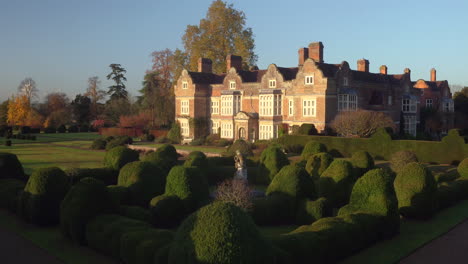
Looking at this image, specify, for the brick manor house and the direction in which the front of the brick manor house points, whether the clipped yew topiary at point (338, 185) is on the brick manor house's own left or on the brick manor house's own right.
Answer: on the brick manor house's own left

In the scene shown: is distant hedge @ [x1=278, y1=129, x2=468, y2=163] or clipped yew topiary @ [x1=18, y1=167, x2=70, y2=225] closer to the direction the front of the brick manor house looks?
the clipped yew topiary

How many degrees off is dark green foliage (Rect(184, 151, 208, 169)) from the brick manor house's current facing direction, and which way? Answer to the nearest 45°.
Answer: approximately 45° to its left

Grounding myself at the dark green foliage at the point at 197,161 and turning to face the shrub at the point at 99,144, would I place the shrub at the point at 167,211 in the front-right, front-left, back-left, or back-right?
back-left

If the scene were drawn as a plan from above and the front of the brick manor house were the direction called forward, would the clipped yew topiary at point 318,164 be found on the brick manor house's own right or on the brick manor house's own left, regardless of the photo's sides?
on the brick manor house's own left

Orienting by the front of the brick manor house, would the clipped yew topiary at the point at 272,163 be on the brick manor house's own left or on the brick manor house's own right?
on the brick manor house's own left

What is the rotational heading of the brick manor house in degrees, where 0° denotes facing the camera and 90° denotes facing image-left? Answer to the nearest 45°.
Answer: approximately 45°

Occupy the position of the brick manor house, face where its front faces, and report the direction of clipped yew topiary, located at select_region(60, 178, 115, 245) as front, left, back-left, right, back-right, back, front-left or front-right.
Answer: front-left

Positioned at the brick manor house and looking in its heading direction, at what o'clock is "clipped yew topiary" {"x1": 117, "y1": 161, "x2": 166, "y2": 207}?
The clipped yew topiary is roughly at 11 o'clock from the brick manor house.

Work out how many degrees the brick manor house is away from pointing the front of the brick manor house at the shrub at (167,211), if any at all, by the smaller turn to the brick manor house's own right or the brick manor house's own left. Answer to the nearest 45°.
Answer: approximately 45° to the brick manor house's own left

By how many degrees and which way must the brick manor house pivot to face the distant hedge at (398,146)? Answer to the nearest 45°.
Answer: approximately 90° to its left

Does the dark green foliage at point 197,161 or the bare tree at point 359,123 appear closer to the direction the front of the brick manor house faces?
the dark green foliage

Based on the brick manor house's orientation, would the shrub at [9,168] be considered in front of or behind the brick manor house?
in front

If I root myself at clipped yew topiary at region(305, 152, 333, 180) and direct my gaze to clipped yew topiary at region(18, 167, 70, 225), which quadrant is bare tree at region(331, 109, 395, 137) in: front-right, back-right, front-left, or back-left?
back-right
